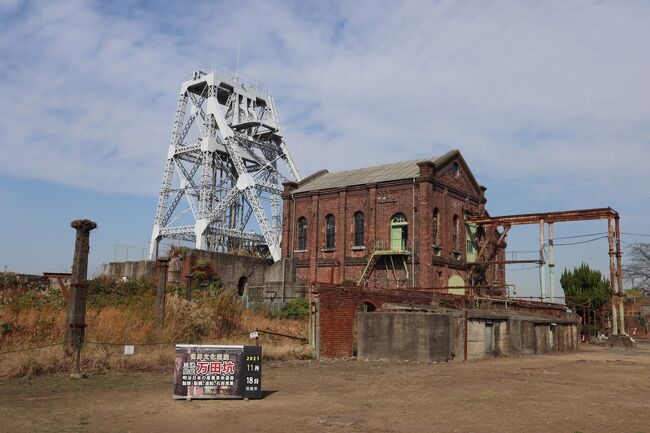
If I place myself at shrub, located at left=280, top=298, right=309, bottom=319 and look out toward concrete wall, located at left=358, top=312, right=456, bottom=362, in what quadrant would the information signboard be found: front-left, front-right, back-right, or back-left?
front-right

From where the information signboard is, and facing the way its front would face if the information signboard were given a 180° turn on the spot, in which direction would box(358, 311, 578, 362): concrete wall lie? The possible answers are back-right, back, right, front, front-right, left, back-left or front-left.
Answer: front-right

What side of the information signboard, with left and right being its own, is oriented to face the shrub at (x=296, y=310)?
back

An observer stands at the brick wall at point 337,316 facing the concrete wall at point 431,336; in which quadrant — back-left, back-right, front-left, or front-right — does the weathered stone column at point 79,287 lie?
back-right

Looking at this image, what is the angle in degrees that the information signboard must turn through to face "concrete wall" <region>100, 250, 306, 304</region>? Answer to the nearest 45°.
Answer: approximately 180°

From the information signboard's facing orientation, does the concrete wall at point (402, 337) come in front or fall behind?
behind

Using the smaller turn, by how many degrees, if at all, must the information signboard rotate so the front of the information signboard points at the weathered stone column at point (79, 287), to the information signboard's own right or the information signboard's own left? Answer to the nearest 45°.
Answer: approximately 135° to the information signboard's own right

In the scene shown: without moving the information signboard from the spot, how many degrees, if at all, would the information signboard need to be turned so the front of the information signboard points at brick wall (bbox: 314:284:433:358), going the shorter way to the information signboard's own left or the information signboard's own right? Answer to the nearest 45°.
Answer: approximately 135° to the information signboard's own left

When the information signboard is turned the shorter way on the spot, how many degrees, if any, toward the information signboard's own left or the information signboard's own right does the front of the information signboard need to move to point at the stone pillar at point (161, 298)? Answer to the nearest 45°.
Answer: approximately 180°

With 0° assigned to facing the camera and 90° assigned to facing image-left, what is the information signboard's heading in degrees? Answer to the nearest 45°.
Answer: approximately 0°

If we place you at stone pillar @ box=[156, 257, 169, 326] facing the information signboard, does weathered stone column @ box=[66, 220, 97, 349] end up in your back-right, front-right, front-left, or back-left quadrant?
front-right

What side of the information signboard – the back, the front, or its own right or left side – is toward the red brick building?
back
